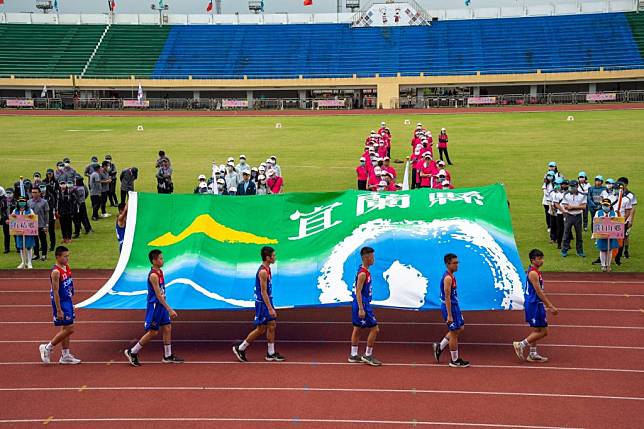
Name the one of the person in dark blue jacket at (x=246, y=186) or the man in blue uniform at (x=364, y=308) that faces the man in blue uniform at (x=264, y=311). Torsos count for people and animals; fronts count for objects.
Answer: the person in dark blue jacket

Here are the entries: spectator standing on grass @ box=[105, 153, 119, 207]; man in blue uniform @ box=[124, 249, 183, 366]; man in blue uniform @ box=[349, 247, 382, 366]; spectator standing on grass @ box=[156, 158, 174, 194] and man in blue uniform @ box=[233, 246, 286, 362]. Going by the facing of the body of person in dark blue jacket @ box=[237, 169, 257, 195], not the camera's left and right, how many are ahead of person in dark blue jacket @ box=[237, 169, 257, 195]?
3

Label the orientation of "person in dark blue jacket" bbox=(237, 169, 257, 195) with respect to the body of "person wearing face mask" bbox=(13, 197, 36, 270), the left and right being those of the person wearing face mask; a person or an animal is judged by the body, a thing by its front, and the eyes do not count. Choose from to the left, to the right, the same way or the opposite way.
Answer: the same way

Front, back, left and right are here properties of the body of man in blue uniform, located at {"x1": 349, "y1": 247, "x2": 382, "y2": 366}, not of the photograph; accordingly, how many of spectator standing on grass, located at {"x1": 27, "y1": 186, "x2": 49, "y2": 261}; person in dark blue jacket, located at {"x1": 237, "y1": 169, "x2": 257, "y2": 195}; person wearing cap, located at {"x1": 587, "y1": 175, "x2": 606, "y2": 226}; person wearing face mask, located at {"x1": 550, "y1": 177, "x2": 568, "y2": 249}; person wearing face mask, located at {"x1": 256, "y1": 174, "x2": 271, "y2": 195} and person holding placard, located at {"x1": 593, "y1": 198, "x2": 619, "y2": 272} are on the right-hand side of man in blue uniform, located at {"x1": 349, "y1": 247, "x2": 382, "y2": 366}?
0

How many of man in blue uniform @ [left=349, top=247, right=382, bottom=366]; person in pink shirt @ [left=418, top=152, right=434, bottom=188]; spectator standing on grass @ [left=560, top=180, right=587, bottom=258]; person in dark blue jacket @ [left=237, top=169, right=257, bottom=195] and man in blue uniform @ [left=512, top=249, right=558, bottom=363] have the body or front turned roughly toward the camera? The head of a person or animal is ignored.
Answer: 3

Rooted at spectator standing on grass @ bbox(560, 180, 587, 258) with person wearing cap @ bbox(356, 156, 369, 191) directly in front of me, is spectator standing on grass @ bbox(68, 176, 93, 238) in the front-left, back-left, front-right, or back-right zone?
front-left

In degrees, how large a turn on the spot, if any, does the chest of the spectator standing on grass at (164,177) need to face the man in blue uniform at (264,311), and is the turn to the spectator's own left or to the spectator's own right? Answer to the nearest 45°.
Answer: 0° — they already face them

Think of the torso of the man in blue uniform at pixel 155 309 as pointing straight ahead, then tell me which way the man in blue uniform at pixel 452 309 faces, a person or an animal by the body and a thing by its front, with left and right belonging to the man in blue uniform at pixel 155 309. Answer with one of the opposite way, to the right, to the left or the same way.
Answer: the same way

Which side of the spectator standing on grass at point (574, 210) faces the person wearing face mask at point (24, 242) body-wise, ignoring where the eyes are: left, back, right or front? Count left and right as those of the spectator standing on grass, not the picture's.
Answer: right

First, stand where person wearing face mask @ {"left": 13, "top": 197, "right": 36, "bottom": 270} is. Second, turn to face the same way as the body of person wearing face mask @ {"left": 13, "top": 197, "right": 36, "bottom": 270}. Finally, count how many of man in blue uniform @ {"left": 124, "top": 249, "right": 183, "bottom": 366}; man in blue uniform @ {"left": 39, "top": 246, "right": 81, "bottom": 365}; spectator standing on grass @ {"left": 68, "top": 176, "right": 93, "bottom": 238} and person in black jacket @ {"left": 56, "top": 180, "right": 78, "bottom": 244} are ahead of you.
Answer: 2

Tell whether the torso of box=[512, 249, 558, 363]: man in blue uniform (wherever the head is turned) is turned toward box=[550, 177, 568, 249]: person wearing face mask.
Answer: no

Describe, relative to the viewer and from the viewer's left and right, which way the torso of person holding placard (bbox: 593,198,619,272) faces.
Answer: facing the viewer

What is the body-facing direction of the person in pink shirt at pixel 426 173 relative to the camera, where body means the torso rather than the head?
toward the camera

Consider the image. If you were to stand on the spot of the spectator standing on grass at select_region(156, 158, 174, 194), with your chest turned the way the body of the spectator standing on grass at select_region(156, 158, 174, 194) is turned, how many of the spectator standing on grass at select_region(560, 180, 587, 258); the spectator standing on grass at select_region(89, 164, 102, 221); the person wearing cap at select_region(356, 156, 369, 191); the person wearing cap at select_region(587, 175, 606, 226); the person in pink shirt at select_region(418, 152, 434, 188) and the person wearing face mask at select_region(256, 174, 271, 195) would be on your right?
1
